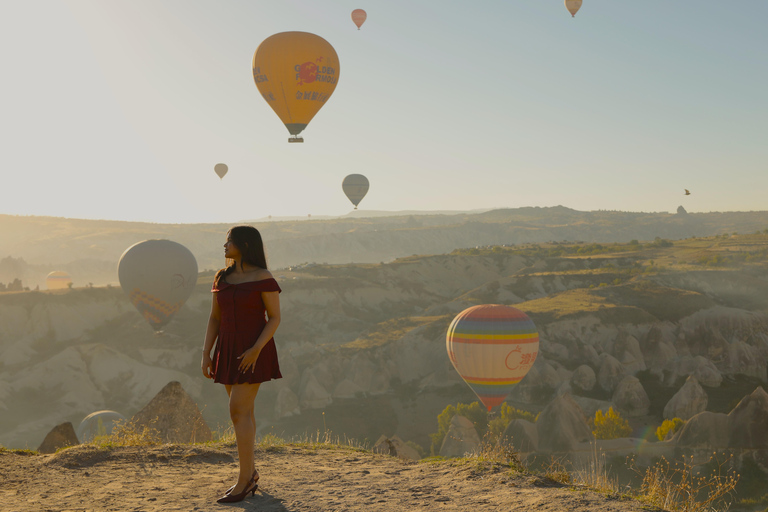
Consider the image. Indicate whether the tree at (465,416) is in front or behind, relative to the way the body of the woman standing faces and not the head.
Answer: behind

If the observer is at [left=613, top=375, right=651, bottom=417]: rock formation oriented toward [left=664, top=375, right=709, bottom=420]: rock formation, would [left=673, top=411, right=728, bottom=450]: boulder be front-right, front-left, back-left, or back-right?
front-right

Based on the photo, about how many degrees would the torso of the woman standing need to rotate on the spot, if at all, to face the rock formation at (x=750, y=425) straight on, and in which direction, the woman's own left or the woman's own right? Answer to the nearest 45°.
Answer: approximately 180°

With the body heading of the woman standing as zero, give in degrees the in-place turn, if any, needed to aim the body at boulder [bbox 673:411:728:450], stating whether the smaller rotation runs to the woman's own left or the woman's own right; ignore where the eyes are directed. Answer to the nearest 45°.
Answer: approximately 180°

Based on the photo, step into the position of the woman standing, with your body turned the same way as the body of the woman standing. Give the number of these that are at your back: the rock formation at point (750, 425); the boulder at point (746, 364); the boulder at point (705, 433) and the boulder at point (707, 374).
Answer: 4

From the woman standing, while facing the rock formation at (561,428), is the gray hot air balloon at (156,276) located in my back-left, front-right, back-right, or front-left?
front-left

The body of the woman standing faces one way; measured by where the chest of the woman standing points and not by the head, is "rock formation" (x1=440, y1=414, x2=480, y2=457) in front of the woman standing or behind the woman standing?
behind

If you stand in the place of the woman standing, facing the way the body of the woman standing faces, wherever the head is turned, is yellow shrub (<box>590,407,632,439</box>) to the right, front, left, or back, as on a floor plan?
back

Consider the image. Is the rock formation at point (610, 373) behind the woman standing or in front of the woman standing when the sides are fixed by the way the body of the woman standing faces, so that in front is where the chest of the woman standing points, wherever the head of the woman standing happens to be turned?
behind
